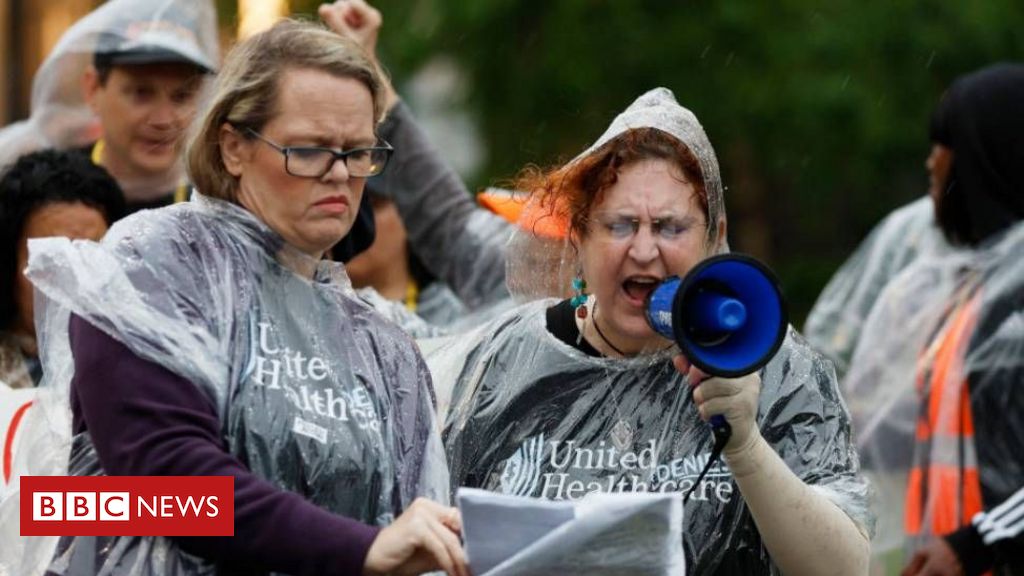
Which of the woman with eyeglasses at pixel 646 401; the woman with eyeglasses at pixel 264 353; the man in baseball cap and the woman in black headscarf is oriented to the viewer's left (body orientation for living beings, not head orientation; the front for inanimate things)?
the woman in black headscarf

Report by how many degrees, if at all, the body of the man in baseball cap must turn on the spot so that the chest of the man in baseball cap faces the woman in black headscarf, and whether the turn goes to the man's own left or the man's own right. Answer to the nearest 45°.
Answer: approximately 45° to the man's own left

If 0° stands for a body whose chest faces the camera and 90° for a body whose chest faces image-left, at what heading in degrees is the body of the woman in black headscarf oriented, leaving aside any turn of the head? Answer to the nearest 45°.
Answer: approximately 90°

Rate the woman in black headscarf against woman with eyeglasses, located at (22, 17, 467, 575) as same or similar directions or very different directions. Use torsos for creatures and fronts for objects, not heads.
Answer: very different directions

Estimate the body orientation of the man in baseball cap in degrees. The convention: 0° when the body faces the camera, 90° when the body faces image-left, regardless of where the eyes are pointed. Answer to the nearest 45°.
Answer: approximately 315°

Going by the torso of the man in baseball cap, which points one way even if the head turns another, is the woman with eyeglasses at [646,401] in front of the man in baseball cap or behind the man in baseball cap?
in front

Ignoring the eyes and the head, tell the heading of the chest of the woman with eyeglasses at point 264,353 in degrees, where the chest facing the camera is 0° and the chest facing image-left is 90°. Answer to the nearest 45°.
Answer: approximately 315°

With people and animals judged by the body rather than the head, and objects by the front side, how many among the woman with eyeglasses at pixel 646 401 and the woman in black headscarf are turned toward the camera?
1

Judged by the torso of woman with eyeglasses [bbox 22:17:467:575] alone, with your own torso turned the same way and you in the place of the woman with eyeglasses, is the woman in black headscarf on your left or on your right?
on your left

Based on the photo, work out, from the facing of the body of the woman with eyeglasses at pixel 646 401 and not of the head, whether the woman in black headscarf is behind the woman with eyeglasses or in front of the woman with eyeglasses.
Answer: behind
